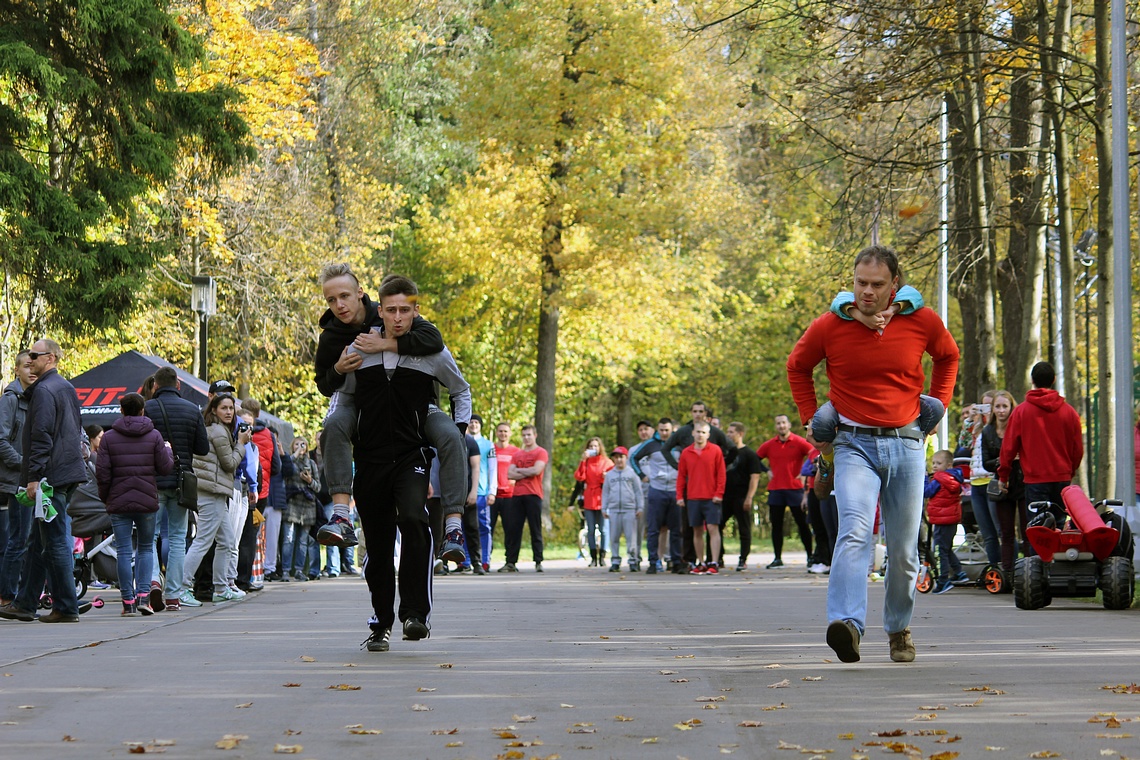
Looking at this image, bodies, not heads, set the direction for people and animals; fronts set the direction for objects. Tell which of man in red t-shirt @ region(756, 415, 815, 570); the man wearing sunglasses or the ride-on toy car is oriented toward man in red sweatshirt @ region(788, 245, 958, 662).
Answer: the man in red t-shirt

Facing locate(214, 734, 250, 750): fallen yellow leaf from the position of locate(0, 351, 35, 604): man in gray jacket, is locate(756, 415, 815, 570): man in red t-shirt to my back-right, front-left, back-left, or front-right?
back-left

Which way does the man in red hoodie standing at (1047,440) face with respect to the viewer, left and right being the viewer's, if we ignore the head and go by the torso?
facing away from the viewer

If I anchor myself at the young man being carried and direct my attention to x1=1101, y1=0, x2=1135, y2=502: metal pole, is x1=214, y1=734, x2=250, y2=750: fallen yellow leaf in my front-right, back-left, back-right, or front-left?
back-right

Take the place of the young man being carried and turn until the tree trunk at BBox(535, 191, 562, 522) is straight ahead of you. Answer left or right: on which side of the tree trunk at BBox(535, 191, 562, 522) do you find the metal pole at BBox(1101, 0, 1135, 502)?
right

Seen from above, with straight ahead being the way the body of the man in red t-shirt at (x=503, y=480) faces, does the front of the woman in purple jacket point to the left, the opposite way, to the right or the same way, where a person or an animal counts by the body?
the opposite way

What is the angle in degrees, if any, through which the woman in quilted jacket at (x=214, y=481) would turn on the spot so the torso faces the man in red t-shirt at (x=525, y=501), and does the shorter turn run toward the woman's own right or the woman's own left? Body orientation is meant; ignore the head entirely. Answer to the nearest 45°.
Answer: approximately 45° to the woman's own left

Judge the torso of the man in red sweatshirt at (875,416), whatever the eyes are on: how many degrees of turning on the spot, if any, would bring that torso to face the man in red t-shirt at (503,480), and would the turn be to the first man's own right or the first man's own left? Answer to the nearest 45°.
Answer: approximately 180°
